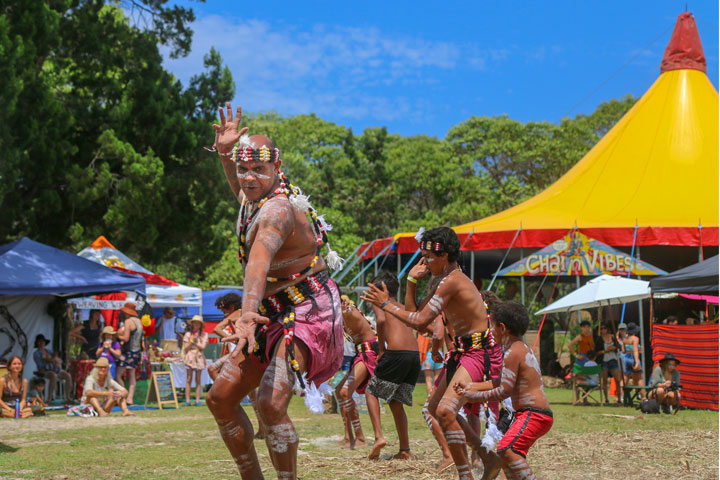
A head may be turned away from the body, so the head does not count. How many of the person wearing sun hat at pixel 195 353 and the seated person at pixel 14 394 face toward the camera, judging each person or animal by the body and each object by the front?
2

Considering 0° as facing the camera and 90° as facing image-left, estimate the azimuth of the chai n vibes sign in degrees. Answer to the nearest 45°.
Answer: approximately 0°

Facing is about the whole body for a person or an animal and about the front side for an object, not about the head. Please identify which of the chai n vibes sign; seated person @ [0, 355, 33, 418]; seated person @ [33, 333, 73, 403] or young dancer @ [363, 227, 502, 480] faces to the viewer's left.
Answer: the young dancer

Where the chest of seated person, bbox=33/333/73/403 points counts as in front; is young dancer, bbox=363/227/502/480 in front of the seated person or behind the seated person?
in front

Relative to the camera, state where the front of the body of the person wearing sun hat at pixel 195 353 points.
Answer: toward the camera

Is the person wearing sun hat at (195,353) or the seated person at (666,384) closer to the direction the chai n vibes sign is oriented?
the seated person

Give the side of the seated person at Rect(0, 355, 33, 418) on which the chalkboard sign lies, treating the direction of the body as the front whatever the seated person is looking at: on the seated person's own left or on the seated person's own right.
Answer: on the seated person's own left

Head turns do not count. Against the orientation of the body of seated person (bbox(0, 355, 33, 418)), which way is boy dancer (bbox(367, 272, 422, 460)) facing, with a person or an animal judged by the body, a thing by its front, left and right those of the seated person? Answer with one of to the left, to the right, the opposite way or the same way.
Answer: the opposite way

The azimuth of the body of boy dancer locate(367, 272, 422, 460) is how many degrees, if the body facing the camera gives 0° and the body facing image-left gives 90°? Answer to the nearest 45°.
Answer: approximately 135°

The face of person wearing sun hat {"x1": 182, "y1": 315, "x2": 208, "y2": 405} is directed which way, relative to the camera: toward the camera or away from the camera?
toward the camera

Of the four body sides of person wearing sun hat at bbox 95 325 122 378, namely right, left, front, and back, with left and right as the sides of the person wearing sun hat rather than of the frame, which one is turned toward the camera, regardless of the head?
front

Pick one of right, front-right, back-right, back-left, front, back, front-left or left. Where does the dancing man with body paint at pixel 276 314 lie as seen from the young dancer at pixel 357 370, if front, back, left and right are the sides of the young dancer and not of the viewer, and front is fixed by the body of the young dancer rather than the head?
left

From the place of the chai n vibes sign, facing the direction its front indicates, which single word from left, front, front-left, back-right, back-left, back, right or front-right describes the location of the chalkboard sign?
front-right

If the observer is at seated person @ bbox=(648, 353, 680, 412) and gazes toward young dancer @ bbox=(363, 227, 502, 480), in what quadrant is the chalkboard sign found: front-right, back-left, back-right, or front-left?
front-right
